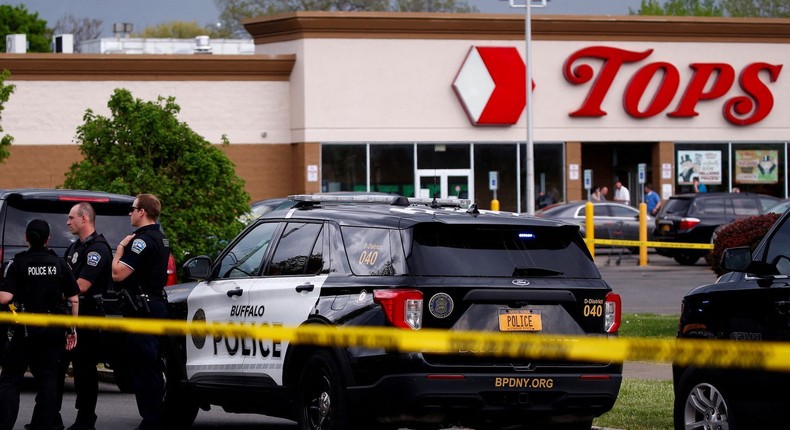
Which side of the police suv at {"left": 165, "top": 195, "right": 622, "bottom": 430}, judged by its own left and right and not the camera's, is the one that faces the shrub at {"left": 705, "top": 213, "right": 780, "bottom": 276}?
right

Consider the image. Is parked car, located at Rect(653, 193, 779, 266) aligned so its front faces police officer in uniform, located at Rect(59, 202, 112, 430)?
no

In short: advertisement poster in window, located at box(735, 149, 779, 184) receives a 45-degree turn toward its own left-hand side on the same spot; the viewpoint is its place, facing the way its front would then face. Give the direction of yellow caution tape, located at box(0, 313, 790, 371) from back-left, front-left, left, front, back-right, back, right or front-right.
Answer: front-right

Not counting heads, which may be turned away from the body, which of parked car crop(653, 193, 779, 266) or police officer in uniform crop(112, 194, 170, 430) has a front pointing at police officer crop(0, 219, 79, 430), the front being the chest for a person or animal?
the police officer in uniform

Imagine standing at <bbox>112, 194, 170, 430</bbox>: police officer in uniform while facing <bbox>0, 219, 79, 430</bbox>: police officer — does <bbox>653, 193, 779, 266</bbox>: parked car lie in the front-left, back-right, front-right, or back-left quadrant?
back-right

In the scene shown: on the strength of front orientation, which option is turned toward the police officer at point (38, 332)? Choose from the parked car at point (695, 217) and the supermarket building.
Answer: the supermarket building

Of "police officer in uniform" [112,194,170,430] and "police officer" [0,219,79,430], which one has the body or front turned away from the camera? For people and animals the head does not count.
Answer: the police officer

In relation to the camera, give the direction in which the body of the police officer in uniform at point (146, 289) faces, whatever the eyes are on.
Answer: to the viewer's left

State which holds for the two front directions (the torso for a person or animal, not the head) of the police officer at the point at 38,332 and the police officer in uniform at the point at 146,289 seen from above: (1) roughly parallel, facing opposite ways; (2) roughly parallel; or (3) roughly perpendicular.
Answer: roughly perpendicular

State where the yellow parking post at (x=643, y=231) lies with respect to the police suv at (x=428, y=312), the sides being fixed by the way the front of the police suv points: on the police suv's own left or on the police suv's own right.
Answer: on the police suv's own right

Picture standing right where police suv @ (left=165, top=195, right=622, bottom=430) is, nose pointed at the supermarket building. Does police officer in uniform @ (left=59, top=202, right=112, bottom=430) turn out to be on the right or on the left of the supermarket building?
left

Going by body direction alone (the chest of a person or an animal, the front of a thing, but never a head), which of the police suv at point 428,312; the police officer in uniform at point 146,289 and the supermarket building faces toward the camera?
the supermarket building

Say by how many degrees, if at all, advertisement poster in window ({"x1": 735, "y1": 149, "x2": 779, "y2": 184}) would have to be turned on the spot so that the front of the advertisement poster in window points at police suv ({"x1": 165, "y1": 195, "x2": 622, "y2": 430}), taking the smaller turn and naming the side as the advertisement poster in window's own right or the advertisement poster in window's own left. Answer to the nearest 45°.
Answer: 0° — it already faces it

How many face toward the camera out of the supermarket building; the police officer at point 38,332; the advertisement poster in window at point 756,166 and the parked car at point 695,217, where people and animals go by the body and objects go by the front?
2

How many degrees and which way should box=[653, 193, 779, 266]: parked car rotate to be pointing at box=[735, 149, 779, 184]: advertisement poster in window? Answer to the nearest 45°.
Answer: approximately 45° to its left

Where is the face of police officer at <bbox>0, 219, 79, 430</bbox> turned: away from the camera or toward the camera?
away from the camera

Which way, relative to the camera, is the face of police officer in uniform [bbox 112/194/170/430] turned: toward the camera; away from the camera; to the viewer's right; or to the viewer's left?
to the viewer's left

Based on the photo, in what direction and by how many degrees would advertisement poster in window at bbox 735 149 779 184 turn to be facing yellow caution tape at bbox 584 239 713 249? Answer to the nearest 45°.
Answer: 0° — it already faces it

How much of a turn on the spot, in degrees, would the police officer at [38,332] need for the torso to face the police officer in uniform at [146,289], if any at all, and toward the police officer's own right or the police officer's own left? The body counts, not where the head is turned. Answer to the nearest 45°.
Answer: approximately 90° to the police officer's own right

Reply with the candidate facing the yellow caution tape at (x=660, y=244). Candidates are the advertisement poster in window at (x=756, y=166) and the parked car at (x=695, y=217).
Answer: the advertisement poster in window

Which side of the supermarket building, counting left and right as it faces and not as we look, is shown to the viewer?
front

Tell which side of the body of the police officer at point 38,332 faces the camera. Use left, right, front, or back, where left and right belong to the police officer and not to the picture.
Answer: back

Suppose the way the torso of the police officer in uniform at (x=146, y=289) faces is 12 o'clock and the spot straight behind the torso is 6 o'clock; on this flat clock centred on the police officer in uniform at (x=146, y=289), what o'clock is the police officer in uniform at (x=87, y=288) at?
the police officer in uniform at (x=87, y=288) is roughly at 12 o'clock from the police officer in uniform at (x=146, y=289).

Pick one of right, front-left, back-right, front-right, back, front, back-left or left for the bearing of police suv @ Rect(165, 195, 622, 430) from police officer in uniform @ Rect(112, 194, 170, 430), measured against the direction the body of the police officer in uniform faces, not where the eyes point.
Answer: back-left

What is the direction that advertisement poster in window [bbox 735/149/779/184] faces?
toward the camera
